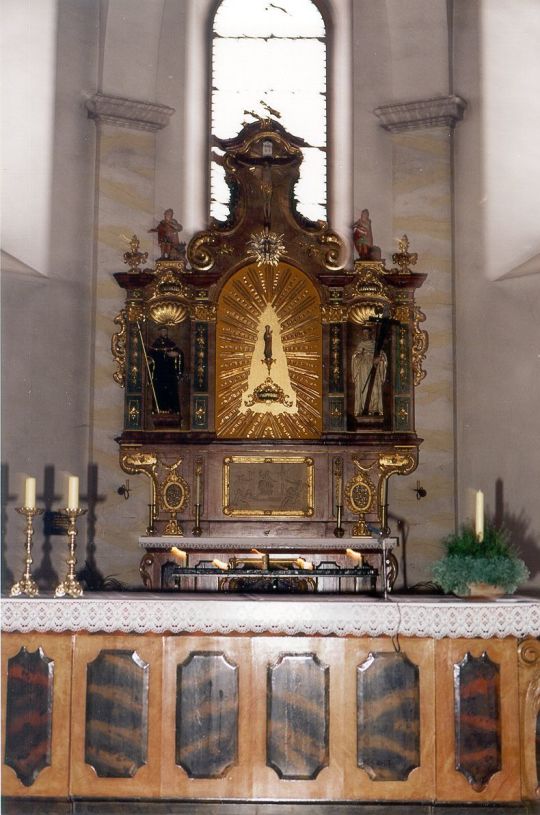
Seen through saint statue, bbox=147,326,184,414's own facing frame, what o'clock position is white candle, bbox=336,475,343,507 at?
The white candle is roughly at 9 o'clock from the saint statue.

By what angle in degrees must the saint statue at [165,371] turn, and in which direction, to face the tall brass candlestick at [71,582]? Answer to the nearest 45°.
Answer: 0° — it already faces it

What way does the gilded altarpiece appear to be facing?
toward the camera

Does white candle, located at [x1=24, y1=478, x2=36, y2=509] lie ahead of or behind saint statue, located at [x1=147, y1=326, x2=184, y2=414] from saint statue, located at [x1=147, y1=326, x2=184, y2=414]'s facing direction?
ahead

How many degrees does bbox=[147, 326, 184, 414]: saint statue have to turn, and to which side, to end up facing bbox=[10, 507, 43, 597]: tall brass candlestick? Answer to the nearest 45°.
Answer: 0° — it already faces it

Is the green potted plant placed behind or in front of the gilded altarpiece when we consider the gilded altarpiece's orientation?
in front

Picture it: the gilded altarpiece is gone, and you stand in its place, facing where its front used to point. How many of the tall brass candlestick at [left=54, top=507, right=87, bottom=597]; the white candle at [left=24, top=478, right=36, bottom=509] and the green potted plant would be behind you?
0

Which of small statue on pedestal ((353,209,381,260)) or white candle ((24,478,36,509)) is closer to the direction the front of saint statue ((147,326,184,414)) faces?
the white candle

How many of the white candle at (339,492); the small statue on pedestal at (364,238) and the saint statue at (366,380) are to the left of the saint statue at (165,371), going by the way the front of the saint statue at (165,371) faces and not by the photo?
3

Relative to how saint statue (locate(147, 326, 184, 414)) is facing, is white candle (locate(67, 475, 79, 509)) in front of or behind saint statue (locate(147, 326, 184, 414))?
in front

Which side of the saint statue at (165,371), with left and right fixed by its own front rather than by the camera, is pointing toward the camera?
front

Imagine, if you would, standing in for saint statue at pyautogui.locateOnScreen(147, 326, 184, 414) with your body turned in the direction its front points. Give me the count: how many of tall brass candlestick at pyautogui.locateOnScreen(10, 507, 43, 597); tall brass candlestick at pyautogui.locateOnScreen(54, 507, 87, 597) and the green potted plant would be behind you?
0

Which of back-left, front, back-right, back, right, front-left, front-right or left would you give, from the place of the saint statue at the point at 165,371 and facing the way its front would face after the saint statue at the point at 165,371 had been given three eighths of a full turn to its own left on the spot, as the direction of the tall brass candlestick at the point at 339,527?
front-right

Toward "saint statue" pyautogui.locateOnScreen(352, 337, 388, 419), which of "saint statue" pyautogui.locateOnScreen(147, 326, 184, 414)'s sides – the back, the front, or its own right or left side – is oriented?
left

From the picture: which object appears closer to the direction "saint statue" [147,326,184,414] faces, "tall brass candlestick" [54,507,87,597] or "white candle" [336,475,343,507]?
the tall brass candlestick
